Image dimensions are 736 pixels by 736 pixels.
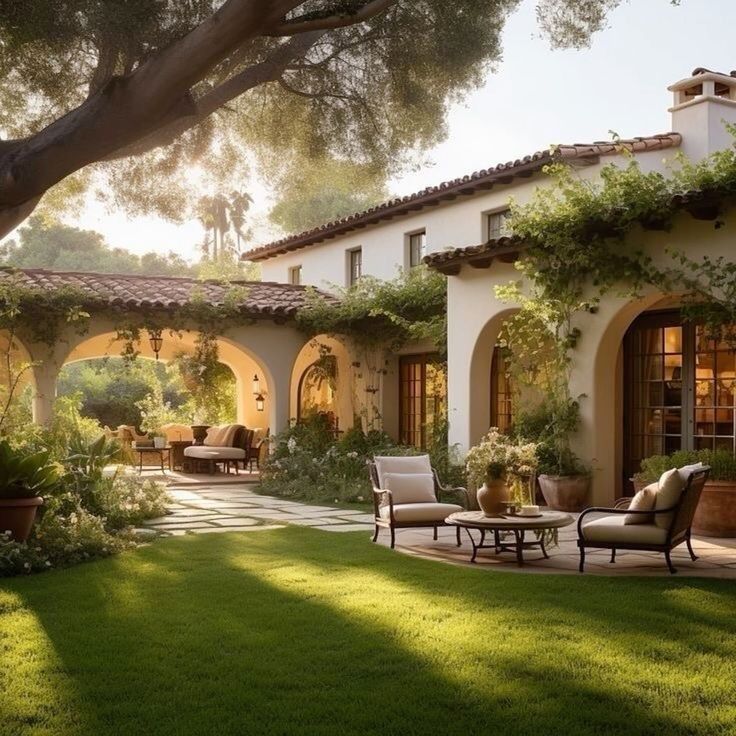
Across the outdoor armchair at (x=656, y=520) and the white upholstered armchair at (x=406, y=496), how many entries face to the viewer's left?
1

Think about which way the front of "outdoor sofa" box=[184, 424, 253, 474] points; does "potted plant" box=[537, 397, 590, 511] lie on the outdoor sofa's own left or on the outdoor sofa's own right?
on the outdoor sofa's own left

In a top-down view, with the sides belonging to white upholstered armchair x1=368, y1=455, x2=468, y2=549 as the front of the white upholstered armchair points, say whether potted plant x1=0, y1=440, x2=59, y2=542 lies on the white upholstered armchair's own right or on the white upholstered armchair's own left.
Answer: on the white upholstered armchair's own right

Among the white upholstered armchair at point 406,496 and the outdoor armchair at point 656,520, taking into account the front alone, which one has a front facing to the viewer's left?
the outdoor armchair

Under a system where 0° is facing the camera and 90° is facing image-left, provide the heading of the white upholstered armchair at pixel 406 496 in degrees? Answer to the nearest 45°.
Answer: approximately 315°

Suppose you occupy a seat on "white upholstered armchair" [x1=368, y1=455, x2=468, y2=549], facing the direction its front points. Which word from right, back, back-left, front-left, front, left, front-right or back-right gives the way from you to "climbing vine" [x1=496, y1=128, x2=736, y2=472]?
left

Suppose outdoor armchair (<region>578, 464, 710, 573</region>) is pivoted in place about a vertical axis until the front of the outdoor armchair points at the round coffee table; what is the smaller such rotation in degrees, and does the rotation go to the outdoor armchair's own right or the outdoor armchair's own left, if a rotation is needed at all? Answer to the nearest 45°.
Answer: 0° — it already faces it

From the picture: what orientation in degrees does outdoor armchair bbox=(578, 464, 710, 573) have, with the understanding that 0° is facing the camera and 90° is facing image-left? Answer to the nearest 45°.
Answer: approximately 90°

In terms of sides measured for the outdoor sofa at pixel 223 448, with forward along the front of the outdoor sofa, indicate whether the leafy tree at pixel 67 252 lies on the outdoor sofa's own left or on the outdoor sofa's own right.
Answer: on the outdoor sofa's own right
